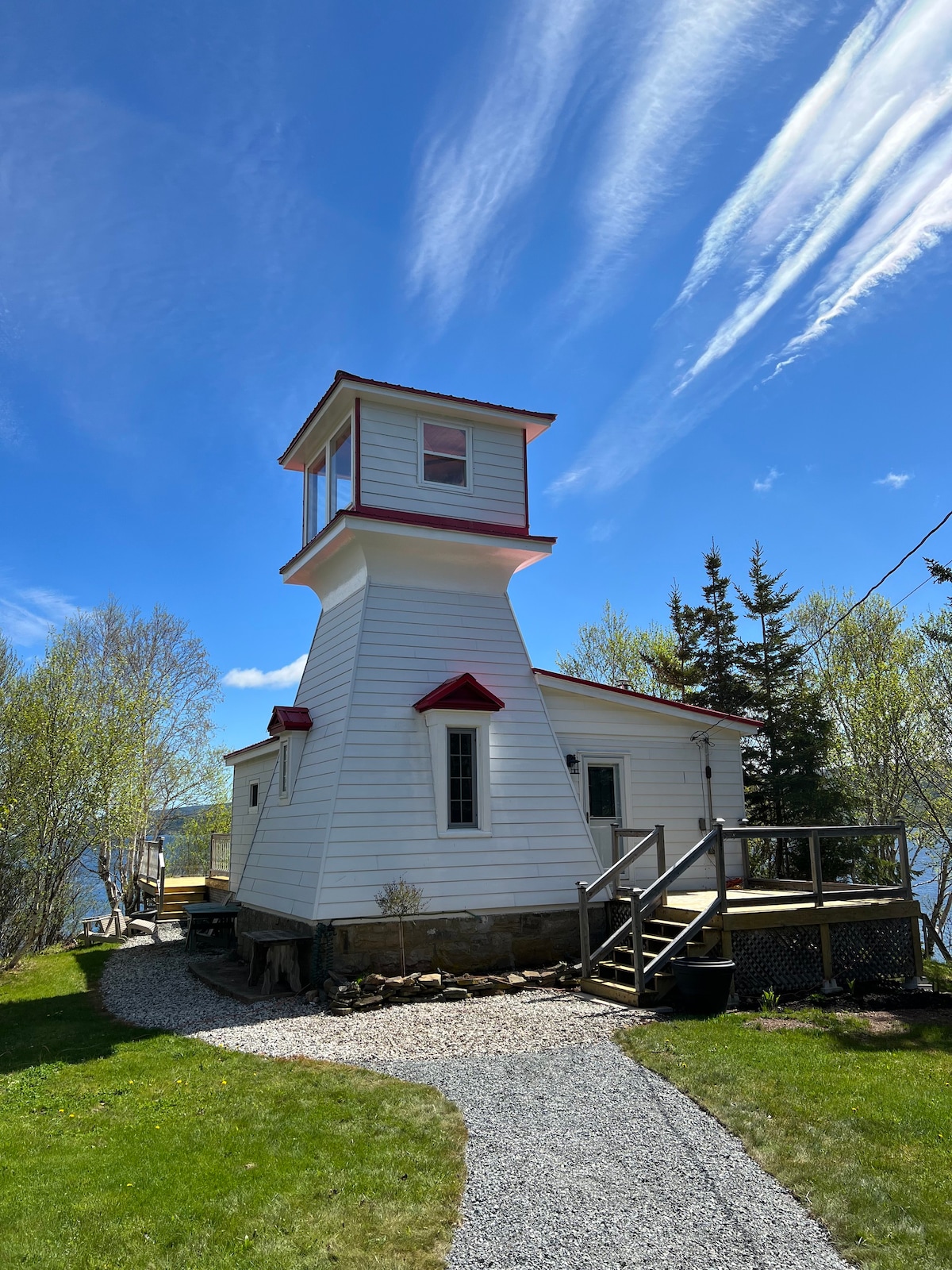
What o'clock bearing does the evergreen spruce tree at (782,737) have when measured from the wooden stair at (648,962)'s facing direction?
The evergreen spruce tree is roughly at 5 o'clock from the wooden stair.

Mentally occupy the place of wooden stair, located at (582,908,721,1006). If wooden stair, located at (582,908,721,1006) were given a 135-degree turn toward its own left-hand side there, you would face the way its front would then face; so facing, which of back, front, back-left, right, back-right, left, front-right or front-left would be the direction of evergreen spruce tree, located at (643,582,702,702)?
left

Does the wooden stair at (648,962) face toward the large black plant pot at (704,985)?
no

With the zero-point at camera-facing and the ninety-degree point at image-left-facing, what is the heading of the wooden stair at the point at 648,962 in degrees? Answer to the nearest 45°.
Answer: approximately 45°

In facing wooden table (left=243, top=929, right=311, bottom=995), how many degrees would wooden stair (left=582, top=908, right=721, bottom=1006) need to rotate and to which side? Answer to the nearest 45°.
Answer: approximately 45° to its right

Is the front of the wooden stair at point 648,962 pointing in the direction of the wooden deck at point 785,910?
no

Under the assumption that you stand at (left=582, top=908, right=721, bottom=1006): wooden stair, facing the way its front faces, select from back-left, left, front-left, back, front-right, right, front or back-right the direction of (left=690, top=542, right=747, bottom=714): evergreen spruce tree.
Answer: back-right

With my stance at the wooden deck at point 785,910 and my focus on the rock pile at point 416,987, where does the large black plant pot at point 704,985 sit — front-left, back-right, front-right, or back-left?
front-left
